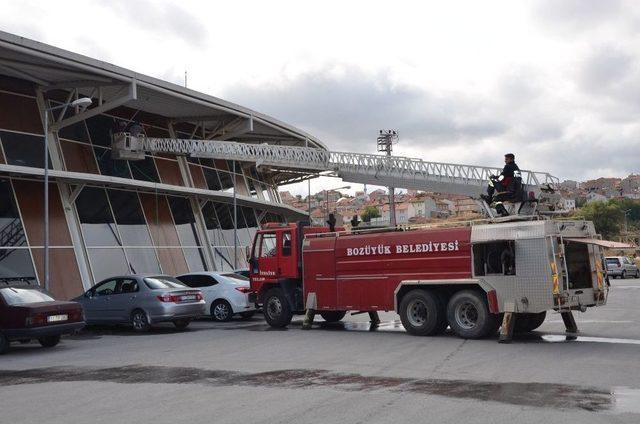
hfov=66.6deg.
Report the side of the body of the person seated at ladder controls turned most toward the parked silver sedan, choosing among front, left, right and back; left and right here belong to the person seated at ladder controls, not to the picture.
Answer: front

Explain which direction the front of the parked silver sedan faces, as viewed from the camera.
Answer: facing away from the viewer and to the left of the viewer

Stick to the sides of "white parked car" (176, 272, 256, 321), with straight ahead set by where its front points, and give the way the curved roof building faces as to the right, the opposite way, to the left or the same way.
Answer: the opposite way

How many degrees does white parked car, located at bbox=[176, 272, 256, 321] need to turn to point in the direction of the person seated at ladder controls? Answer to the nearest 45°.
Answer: approximately 180°

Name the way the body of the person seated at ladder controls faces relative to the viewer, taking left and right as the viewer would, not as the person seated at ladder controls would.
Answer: facing to the left of the viewer

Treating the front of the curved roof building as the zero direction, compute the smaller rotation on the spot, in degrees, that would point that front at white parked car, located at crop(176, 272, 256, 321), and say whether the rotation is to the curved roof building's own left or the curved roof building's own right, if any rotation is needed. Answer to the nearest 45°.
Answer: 0° — it already faces it

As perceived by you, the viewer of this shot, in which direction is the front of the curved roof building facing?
facing the viewer and to the right of the viewer

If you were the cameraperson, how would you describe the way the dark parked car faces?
facing away from the viewer and to the left of the viewer

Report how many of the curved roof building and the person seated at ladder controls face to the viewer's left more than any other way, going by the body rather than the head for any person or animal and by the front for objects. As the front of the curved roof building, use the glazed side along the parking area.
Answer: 1

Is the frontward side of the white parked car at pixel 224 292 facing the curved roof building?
yes

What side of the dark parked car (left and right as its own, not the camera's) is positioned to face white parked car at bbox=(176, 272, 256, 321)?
right

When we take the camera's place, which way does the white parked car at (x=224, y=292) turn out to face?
facing away from the viewer and to the left of the viewer
